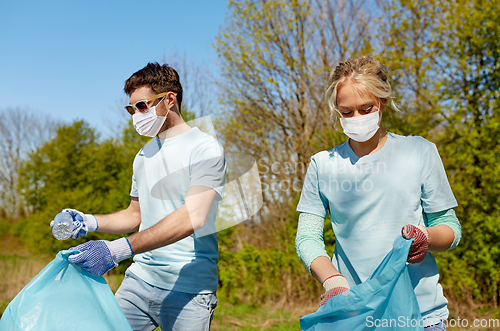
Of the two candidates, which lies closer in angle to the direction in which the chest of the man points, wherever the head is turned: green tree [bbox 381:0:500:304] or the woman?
the woman

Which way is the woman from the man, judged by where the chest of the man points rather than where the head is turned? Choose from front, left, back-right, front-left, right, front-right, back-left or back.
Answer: left

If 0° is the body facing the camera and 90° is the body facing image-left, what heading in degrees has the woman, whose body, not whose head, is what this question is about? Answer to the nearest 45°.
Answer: approximately 0°

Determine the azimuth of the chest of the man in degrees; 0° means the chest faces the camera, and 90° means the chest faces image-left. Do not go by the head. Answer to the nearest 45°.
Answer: approximately 45°

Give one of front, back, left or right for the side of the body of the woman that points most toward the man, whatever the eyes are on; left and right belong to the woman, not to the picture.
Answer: right

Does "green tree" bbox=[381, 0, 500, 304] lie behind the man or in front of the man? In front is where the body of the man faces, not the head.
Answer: behind

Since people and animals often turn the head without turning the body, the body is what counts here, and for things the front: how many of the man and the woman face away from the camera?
0
